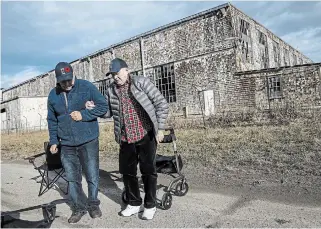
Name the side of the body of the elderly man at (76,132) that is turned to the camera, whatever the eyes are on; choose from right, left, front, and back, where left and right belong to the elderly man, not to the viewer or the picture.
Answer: front

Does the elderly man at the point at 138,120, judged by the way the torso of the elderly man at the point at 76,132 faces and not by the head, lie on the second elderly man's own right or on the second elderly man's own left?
on the second elderly man's own left

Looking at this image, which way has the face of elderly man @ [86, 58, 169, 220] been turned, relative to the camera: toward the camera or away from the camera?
toward the camera
